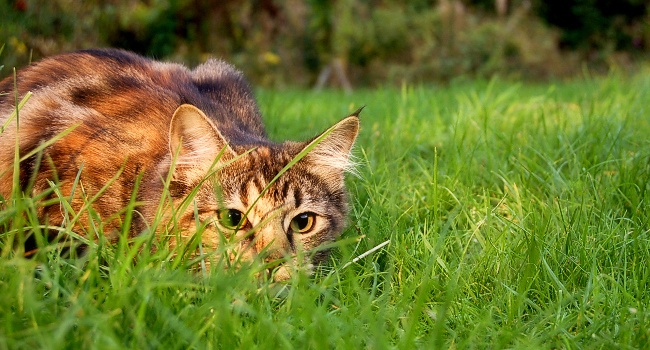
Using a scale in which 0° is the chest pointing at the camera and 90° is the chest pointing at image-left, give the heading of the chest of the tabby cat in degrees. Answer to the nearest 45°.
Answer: approximately 315°
